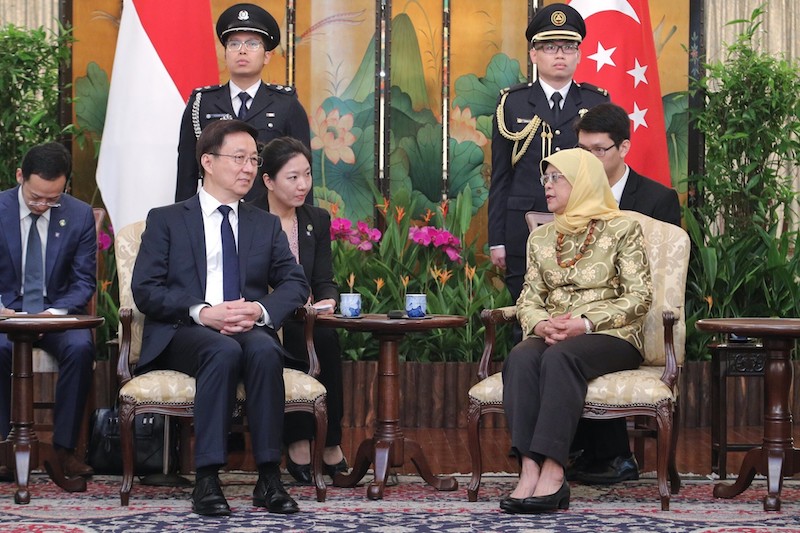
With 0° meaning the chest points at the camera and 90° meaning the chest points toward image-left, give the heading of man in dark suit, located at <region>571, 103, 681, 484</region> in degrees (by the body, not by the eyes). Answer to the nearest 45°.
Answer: approximately 45°

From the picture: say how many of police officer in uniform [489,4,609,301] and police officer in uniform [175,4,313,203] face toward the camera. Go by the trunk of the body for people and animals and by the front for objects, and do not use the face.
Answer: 2

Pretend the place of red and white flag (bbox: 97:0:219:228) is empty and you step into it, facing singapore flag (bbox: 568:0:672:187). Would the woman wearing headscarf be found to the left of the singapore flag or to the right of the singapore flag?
right

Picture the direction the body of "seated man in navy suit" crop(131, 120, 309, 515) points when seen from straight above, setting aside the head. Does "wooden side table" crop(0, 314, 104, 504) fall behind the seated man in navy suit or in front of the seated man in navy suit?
behind

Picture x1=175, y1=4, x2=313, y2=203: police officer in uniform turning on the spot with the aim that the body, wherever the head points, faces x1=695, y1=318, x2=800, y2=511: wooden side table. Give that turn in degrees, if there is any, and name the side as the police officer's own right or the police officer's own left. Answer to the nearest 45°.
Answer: approximately 45° to the police officer's own left

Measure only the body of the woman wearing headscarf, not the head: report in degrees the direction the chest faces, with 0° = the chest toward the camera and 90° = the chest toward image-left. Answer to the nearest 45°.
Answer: approximately 45°

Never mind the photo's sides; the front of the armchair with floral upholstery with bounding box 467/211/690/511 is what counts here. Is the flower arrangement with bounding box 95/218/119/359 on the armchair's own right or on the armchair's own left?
on the armchair's own right

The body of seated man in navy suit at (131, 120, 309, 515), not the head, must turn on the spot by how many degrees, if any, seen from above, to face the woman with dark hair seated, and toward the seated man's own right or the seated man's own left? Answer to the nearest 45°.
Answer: approximately 90° to the seated man's own left

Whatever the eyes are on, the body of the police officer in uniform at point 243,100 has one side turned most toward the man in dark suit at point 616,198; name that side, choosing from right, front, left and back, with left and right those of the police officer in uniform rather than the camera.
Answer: left
